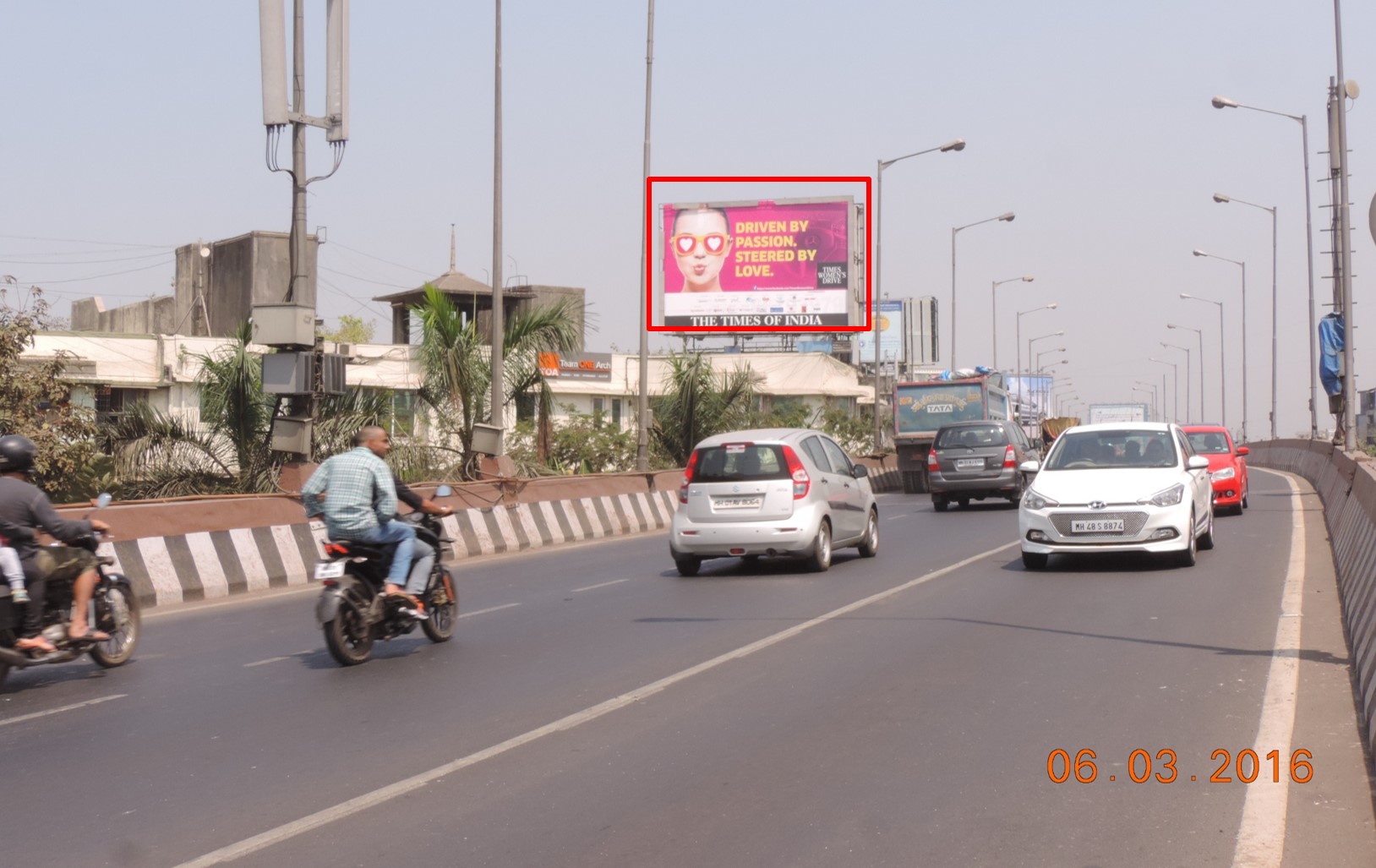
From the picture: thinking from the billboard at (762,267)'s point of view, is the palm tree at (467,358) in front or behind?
in front

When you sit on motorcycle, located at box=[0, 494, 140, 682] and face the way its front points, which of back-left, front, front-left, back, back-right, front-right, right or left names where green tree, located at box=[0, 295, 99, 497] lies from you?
left

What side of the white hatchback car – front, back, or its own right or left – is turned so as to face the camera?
front

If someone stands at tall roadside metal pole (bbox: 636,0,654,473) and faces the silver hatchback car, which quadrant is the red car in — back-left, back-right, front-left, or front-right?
front-left

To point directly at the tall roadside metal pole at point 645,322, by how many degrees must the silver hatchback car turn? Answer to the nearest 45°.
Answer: approximately 45° to its left

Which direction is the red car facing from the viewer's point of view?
toward the camera

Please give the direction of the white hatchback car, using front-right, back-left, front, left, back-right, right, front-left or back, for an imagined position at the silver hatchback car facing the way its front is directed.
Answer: front-right

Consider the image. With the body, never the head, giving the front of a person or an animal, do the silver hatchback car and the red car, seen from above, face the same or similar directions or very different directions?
very different directions

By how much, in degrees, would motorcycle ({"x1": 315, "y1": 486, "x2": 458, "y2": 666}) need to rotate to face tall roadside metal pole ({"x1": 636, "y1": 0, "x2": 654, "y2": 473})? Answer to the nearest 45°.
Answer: approximately 45° to its left

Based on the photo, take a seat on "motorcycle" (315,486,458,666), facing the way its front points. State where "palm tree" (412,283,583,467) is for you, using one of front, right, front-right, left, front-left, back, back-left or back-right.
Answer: front-left

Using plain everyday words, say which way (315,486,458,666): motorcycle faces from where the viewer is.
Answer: facing away from the viewer and to the right of the viewer
